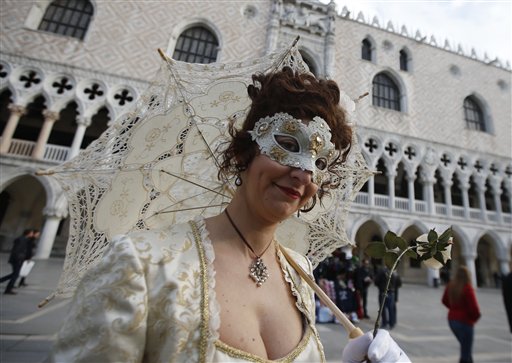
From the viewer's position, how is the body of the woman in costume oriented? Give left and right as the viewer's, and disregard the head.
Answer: facing the viewer and to the right of the viewer

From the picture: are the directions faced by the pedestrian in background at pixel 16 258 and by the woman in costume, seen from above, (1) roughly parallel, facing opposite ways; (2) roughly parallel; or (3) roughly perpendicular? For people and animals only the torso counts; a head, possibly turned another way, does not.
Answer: roughly perpendicular

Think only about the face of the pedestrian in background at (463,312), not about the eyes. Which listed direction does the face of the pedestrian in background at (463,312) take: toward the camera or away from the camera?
away from the camera

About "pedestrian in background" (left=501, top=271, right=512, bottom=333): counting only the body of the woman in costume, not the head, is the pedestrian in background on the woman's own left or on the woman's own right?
on the woman's own left
